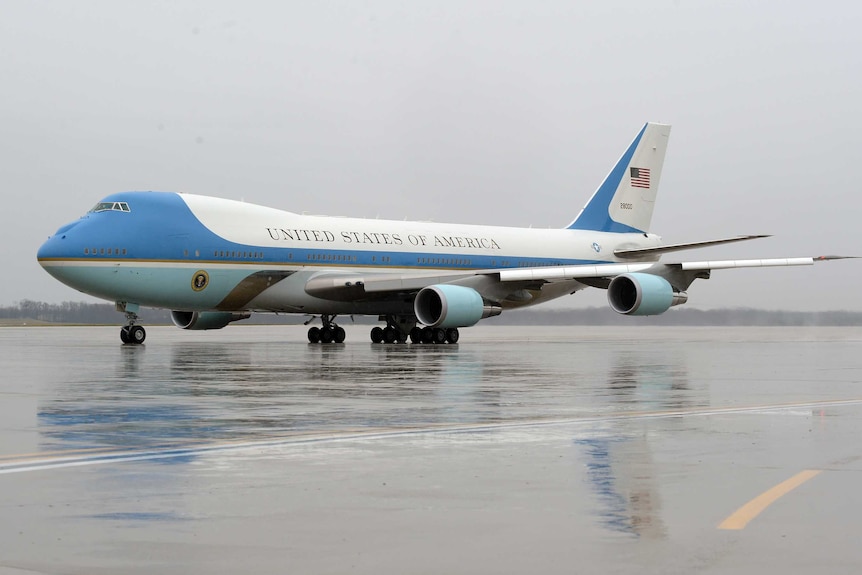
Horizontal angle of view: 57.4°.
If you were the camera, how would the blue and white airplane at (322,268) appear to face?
facing the viewer and to the left of the viewer
